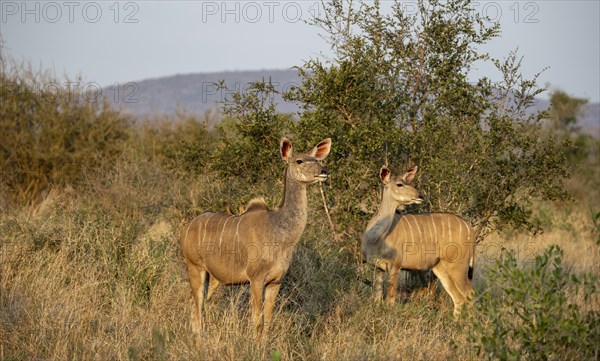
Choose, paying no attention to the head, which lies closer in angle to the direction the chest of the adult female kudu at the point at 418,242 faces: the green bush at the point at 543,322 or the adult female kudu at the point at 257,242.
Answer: the adult female kudu

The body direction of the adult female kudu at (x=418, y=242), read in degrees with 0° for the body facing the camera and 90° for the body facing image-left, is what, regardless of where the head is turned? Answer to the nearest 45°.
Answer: approximately 90°

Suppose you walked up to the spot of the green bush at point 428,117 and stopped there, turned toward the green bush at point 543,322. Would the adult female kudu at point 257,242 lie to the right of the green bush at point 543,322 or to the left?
right

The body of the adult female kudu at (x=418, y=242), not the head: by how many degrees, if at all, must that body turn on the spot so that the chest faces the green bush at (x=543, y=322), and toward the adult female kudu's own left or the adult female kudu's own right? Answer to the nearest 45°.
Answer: approximately 90° to the adult female kudu's own left

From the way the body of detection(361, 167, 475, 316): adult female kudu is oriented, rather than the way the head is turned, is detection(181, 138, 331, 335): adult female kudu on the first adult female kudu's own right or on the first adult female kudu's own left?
on the first adult female kudu's own left
